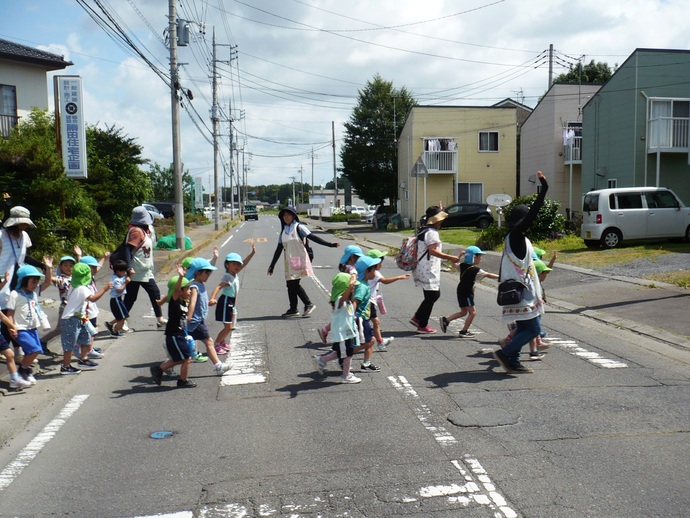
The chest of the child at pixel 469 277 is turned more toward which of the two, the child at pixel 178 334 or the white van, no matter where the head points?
the white van

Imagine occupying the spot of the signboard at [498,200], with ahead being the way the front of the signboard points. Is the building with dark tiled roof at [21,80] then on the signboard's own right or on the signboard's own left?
on the signboard's own right

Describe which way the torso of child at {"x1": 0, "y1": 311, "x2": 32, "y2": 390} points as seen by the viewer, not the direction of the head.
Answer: to the viewer's right

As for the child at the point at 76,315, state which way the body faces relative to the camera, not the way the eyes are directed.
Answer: to the viewer's right

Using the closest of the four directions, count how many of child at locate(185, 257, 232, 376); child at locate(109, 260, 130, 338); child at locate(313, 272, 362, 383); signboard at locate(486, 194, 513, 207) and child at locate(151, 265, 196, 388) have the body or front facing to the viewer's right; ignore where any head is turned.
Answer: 4

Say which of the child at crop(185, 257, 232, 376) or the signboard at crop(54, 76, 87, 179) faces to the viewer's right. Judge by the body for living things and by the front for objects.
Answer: the child

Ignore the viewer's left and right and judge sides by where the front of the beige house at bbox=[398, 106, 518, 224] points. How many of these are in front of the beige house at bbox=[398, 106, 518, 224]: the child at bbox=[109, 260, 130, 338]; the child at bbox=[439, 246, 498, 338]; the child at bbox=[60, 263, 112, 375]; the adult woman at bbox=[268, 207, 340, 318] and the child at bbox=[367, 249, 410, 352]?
5

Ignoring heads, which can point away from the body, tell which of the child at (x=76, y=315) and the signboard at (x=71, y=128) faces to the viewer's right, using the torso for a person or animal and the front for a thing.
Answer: the child

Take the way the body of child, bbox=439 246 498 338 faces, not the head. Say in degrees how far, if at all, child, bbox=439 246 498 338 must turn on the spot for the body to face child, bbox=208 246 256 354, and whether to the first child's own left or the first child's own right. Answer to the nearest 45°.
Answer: approximately 135° to the first child's own right

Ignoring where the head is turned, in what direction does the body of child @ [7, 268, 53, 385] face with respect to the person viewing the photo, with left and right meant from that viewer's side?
facing the viewer and to the right of the viewer

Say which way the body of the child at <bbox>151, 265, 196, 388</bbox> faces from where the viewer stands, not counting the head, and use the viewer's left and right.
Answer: facing to the right of the viewer

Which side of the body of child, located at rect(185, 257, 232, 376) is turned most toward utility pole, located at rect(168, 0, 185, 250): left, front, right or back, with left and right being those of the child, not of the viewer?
left

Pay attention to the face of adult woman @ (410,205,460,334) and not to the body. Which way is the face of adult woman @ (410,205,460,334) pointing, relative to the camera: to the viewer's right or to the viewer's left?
to the viewer's right

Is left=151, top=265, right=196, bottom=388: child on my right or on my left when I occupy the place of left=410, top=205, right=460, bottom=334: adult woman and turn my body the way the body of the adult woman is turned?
on my right

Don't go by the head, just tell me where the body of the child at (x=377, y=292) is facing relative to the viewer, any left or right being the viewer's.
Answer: facing to the right of the viewer

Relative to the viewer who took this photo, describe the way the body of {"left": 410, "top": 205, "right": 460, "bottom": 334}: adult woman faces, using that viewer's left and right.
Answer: facing to the right of the viewer

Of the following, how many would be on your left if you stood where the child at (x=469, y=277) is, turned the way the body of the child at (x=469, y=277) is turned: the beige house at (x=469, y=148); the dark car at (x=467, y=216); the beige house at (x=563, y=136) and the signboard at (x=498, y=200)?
4
